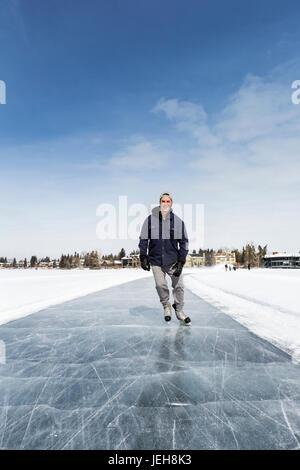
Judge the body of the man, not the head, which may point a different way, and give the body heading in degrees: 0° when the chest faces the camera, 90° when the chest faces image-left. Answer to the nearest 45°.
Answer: approximately 0°
